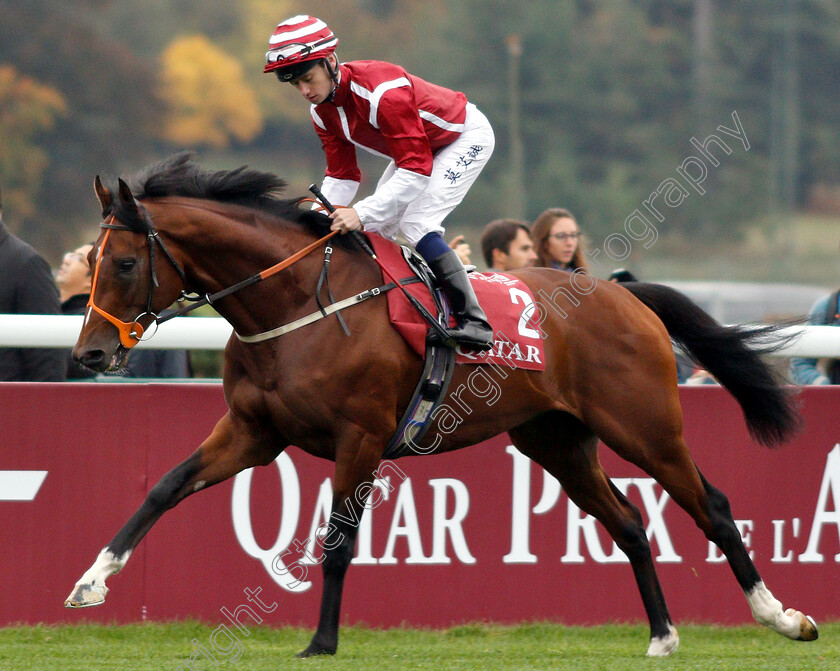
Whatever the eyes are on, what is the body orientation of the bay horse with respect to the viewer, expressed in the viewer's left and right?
facing to the left of the viewer

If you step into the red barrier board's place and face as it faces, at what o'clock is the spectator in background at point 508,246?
The spectator in background is roughly at 7 o'clock from the red barrier board.

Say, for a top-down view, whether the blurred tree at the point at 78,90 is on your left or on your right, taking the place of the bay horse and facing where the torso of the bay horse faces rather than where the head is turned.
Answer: on your right

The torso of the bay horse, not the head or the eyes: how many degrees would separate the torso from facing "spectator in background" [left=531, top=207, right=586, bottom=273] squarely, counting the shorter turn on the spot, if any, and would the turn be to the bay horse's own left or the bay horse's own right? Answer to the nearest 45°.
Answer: approximately 135° to the bay horse's own right

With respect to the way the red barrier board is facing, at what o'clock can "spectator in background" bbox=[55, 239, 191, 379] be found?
The spectator in background is roughly at 4 o'clock from the red barrier board.
